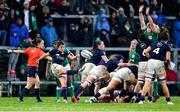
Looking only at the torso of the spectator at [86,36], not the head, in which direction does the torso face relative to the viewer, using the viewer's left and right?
facing the viewer

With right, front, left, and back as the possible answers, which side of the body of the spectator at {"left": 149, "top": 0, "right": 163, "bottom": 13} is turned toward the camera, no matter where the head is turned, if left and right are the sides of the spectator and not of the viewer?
front

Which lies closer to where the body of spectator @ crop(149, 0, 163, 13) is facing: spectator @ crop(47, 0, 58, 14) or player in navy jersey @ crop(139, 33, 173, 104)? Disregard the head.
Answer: the player in navy jersey

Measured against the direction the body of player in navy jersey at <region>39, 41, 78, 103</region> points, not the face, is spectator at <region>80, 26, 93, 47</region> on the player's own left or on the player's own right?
on the player's own left

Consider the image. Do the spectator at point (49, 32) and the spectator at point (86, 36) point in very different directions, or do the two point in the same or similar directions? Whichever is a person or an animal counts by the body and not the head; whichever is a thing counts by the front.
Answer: same or similar directions

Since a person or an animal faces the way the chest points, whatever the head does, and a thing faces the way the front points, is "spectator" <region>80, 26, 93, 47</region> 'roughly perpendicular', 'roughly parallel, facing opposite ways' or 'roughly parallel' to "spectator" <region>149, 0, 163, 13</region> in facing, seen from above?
roughly parallel

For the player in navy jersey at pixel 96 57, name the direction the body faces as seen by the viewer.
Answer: to the viewer's right

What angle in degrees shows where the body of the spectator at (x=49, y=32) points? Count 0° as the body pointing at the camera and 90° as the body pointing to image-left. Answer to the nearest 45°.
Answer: approximately 0°

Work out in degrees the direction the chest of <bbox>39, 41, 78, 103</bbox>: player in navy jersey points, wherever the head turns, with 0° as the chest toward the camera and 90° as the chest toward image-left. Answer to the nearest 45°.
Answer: approximately 315°

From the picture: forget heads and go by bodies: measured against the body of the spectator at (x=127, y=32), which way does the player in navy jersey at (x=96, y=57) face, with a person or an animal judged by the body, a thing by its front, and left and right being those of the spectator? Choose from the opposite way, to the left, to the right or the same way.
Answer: to the left

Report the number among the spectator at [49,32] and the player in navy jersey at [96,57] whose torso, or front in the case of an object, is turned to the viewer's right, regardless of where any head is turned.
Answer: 1

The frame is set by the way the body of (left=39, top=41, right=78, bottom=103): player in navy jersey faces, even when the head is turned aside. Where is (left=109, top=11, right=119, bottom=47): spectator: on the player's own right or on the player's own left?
on the player's own left

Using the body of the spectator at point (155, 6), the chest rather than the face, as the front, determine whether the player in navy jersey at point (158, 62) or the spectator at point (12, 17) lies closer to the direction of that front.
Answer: the player in navy jersey

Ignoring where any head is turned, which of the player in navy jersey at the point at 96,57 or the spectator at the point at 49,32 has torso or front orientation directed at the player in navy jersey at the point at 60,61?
the spectator

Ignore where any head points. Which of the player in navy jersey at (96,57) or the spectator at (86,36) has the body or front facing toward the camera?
the spectator
